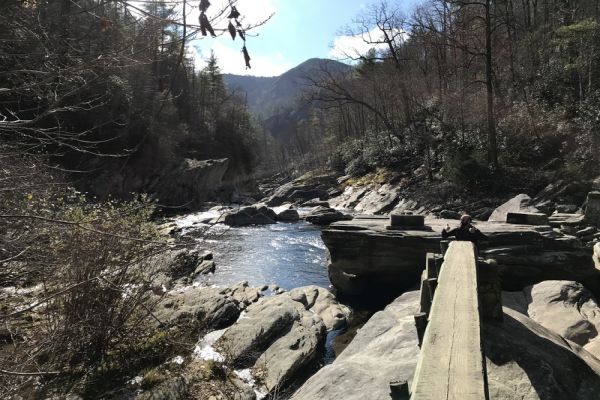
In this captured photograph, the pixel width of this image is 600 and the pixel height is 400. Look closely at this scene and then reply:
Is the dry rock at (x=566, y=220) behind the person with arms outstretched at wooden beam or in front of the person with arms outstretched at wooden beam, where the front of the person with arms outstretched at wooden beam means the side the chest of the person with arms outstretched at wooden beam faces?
behind

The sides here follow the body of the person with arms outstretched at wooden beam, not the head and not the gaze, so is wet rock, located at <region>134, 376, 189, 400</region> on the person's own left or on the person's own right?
on the person's own right

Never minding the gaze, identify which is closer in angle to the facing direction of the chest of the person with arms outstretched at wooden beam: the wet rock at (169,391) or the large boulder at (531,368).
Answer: the large boulder

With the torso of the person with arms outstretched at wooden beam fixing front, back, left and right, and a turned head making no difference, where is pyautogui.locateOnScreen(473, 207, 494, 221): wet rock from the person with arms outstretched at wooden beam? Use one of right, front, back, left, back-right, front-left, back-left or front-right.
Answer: back

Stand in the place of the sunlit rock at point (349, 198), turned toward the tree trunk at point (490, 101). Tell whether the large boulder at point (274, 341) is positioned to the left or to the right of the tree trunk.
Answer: right

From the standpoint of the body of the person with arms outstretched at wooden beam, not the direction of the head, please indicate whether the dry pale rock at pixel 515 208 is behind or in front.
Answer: behind

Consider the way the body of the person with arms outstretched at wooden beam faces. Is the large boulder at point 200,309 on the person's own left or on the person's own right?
on the person's own right

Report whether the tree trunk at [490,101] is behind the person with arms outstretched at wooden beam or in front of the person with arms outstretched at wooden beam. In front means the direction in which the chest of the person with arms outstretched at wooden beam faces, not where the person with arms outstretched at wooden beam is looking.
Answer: behind

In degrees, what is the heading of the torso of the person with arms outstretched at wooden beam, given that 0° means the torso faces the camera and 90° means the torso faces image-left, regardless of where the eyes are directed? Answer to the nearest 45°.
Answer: approximately 0°

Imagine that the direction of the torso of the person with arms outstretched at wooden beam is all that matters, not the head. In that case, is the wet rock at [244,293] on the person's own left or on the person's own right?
on the person's own right
